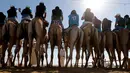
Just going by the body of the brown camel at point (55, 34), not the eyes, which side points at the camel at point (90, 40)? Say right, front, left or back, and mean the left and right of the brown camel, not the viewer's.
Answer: right

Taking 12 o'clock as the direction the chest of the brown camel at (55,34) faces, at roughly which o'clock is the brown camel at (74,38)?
the brown camel at (74,38) is roughly at 3 o'clock from the brown camel at (55,34).

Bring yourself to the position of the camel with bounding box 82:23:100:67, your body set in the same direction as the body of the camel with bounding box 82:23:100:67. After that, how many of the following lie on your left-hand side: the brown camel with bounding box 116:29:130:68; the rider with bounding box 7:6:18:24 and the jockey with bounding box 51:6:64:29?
2

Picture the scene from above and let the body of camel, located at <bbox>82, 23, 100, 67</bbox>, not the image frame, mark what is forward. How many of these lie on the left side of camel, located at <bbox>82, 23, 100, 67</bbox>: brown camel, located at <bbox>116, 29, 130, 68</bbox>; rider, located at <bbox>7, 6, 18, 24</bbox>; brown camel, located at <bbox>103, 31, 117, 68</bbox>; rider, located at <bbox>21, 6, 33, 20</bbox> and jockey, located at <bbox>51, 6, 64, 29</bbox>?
3

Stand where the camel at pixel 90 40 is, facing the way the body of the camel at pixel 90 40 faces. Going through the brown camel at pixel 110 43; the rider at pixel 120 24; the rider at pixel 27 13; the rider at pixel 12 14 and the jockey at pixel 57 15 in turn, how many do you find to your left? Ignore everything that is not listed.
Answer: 3

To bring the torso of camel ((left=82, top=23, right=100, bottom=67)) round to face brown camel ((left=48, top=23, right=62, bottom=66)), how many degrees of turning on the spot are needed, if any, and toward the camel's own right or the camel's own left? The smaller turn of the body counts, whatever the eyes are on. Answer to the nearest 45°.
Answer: approximately 135° to the camel's own left

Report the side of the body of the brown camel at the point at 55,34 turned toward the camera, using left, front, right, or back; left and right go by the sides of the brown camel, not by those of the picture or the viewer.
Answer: back

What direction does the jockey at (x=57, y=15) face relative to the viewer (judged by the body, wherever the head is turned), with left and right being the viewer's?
facing away from the viewer

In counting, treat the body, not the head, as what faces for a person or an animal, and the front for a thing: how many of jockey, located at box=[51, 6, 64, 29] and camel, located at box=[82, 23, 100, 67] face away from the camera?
2

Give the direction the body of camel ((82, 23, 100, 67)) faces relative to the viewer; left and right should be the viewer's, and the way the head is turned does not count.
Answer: facing away from the viewer
